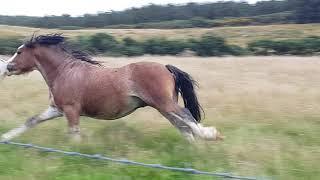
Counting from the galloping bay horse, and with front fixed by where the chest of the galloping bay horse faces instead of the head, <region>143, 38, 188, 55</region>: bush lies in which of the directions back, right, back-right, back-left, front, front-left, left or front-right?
right

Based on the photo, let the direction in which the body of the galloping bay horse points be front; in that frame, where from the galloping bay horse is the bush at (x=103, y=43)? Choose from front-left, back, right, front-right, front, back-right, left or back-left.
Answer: right

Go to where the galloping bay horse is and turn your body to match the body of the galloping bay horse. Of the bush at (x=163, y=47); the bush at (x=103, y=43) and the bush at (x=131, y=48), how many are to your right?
3

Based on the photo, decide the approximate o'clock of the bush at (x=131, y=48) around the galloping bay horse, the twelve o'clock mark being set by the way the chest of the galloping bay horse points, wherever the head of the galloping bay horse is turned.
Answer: The bush is roughly at 3 o'clock from the galloping bay horse.

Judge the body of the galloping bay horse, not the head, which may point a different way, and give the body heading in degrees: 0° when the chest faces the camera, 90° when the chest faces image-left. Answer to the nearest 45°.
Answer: approximately 90°

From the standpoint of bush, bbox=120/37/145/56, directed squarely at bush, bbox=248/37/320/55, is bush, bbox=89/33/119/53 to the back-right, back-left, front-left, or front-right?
back-left

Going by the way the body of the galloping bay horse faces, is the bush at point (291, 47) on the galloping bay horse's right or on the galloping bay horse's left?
on the galloping bay horse's right

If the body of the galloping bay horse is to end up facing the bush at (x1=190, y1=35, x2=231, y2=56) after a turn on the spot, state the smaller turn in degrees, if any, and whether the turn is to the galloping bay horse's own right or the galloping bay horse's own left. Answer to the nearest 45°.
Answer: approximately 90° to the galloping bay horse's own right
